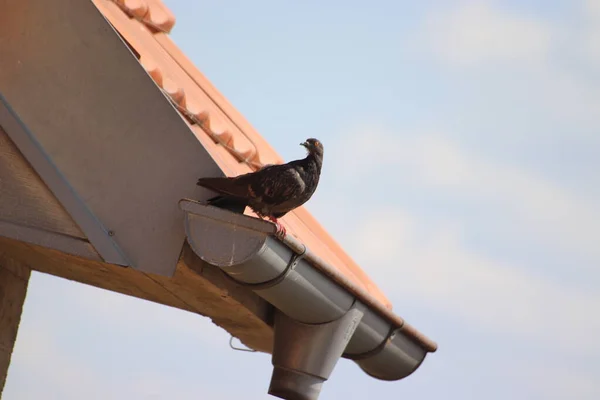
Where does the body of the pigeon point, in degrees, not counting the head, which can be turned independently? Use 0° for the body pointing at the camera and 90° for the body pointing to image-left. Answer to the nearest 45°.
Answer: approximately 270°
